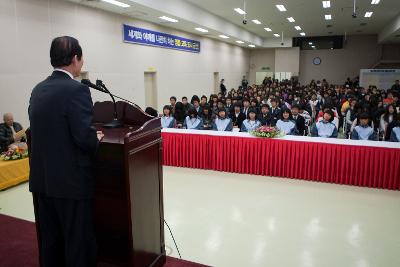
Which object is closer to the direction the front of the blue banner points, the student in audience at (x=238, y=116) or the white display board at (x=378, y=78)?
the student in audience

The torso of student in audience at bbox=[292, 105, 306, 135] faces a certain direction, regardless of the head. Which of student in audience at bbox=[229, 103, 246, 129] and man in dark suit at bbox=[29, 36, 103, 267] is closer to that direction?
the man in dark suit

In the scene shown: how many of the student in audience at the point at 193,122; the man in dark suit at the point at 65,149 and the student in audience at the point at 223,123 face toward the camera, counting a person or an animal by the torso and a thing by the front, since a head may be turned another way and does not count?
2

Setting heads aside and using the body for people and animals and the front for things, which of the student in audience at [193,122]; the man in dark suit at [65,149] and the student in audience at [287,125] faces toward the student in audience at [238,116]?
the man in dark suit

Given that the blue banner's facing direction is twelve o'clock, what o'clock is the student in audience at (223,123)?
The student in audience is roughly at 1 o'clock from the blue banner.

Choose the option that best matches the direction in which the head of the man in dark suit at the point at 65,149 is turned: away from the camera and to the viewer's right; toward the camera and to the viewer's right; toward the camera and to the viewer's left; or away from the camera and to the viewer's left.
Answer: away from the camera and to the viewer's right

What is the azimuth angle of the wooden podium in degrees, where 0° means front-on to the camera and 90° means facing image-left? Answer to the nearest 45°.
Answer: approximately 225°

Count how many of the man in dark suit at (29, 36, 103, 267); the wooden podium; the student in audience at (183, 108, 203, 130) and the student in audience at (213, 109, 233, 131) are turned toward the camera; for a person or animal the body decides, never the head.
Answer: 2

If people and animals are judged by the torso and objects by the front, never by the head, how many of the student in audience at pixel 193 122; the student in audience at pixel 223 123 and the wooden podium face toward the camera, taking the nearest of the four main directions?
2
